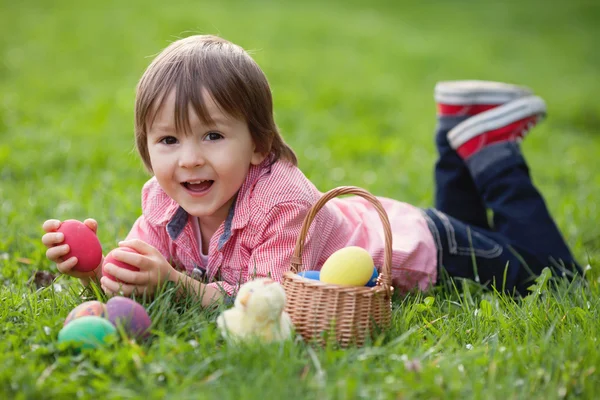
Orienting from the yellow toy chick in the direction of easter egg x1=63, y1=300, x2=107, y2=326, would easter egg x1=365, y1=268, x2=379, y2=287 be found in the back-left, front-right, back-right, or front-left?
back-right

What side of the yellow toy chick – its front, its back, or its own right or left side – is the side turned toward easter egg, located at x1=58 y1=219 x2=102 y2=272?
right

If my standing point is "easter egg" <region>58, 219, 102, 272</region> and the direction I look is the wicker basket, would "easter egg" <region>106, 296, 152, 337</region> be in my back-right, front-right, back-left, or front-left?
front-right

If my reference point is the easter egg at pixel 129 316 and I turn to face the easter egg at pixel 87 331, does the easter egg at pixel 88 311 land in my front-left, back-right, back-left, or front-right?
front-right

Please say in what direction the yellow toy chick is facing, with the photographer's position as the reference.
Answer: facing the viewer and to the left of the viewer
